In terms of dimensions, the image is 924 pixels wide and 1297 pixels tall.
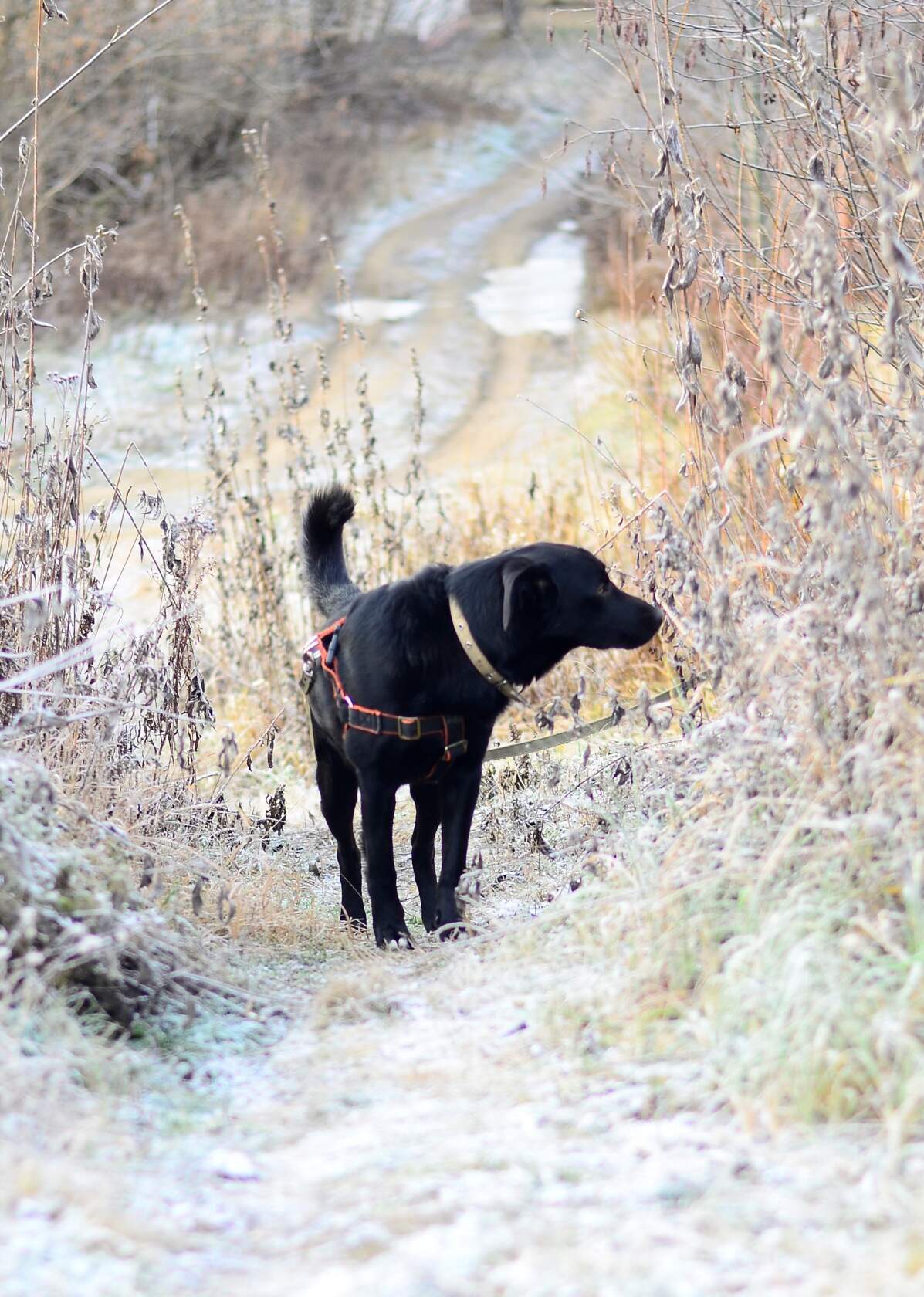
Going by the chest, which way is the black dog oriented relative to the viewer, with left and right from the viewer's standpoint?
facing the viewer and to the right of the viewer
